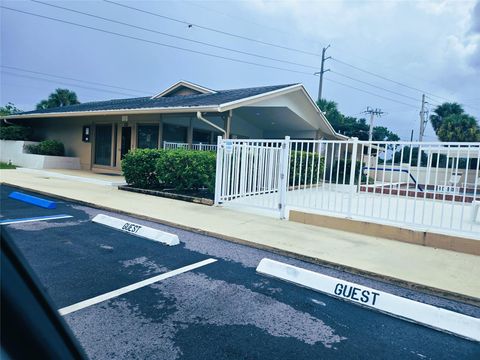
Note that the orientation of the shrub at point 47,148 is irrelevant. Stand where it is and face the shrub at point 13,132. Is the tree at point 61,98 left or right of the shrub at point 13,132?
right

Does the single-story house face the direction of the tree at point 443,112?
no

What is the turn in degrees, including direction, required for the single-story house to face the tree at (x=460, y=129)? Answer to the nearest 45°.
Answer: approximately 135° to its left

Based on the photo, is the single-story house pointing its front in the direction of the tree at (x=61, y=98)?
no

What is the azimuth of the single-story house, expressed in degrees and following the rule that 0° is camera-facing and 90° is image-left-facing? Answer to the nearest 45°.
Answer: approximately 45°

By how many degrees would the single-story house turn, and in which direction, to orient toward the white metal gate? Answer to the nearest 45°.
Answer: approximately 45° to its left

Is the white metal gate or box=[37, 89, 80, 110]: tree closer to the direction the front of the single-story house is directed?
the white metal gate

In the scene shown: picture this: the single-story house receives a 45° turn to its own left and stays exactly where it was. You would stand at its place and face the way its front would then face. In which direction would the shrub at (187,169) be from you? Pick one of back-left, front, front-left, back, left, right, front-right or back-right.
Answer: front

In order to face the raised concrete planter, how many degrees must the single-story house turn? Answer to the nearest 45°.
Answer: approximately 45° to its right

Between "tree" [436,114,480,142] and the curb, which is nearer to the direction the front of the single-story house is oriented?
the curb

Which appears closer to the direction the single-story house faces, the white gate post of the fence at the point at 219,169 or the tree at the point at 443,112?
the white gate post of the fence

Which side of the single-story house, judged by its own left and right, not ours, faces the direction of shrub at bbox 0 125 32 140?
right
